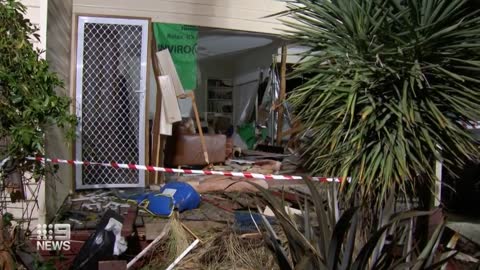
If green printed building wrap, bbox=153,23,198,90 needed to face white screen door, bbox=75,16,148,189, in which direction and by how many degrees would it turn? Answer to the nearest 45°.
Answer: approximately 45° to its right

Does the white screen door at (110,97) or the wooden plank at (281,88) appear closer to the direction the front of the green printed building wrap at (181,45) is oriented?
the white screen door

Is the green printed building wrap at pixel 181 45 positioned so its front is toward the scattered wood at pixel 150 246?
yes

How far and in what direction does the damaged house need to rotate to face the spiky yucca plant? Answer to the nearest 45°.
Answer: approximately 45° to its left

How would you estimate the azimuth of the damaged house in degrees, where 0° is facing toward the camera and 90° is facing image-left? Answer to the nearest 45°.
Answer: approximately 0°
